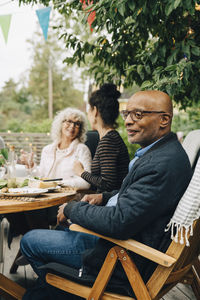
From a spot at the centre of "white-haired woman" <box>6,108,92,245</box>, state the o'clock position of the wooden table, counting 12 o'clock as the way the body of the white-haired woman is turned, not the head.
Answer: The wooden table is roughly at 11 o'clock from the white-haired woman.

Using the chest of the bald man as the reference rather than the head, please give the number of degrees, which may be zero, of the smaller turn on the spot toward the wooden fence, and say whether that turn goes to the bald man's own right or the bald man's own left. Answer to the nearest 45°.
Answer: approximately 90° to the bald man's own right

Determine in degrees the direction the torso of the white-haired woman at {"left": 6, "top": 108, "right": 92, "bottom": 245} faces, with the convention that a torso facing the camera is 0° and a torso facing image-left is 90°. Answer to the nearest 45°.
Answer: approximately 45°

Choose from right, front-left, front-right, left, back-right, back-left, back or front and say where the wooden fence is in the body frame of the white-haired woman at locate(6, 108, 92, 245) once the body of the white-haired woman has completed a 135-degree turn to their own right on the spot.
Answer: front

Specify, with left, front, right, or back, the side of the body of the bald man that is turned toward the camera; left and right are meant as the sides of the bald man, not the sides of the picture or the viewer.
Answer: left

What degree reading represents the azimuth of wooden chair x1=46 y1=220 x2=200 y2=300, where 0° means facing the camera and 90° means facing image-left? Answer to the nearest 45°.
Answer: approximately 90°
